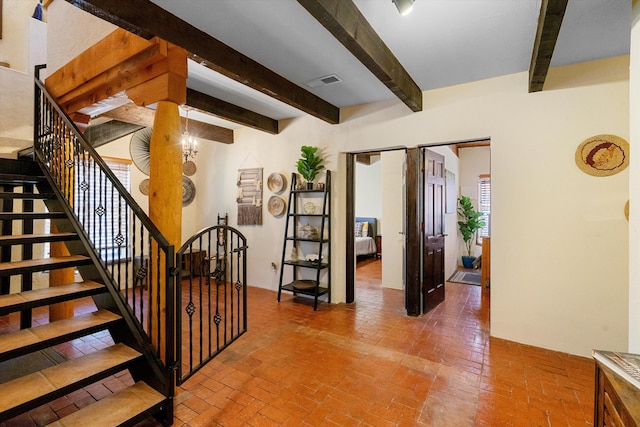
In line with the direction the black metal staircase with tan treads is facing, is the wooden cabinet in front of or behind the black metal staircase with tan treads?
in front

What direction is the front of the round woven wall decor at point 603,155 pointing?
toward the camera

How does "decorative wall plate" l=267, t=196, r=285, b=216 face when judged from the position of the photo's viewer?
facing the viewer and to the left of the viewer

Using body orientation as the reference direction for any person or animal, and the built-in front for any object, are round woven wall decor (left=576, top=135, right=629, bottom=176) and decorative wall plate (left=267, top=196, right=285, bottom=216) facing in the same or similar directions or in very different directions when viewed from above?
same or similar directions

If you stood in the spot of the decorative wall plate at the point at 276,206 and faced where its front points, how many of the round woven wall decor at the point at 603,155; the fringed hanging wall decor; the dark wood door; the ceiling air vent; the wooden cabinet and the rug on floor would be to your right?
1

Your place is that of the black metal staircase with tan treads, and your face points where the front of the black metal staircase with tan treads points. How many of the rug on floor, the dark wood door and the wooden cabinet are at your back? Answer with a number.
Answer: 0

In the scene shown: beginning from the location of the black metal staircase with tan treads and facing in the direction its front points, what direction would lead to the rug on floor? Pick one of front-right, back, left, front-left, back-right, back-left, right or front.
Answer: front-left

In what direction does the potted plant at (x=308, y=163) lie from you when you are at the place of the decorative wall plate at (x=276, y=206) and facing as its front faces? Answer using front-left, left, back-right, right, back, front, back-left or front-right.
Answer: left

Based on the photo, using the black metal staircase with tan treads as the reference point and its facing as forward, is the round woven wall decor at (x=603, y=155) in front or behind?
in front

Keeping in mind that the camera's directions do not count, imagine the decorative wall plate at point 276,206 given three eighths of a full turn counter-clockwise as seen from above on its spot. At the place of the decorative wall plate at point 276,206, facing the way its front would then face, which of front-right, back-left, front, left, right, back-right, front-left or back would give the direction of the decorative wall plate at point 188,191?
back-left

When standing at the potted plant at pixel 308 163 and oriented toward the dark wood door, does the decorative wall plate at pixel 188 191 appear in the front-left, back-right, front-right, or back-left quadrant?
back-left

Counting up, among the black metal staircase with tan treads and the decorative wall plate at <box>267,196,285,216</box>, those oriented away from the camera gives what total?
0

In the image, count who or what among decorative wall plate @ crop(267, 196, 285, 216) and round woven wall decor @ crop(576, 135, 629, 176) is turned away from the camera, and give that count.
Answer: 0

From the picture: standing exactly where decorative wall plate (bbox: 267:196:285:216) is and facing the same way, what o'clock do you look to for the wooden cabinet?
The wooden cabinet is roughly at 10 o'clock from the decorative wall plate.

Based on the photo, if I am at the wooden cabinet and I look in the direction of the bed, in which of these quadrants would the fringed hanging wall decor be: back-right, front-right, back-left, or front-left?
front-left

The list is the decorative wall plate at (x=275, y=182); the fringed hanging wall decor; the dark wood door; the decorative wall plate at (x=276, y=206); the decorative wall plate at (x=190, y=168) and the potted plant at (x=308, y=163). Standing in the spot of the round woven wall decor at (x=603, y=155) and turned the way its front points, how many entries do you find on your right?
6

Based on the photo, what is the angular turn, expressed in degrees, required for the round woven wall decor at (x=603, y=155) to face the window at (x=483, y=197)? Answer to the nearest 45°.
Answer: approximately 135° to its right

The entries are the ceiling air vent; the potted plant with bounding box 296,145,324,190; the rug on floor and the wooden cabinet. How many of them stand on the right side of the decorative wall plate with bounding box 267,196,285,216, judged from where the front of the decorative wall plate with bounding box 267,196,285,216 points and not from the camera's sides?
0

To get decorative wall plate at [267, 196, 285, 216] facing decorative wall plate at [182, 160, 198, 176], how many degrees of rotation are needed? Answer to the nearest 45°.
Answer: approximately 90° to its right

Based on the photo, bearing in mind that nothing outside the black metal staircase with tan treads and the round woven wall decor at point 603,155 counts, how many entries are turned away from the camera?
0

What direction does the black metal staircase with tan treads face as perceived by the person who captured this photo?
facing the viewer and to the right of the viewer
